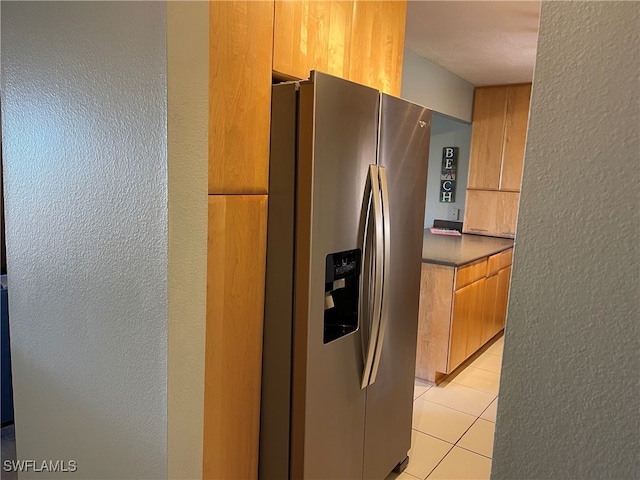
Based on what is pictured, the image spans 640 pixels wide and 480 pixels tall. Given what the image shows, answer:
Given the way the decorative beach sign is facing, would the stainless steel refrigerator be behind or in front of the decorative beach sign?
in front

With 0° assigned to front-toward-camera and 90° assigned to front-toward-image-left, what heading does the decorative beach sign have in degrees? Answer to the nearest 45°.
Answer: approximately 0°

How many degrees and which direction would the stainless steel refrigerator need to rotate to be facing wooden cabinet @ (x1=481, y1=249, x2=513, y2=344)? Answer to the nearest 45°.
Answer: approximately 90° to its left
